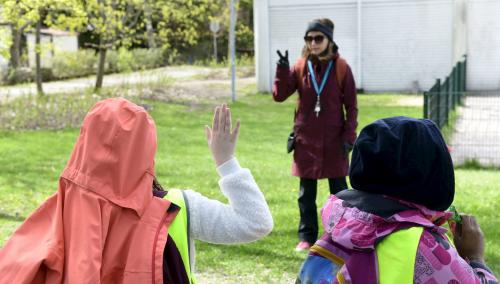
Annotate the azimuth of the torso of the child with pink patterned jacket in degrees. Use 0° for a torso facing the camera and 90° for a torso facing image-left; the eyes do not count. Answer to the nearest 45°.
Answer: approximately 225°

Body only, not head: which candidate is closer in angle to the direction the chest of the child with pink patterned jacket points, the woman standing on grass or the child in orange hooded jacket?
the woman standing on grass

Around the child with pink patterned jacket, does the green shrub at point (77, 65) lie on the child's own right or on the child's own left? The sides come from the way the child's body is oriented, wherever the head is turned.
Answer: on the child's own left

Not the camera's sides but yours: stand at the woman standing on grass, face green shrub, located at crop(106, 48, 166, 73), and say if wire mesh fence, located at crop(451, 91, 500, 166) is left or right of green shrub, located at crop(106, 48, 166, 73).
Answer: right

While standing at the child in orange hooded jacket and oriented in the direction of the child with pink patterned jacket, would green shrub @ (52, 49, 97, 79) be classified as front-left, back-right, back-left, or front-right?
back-left

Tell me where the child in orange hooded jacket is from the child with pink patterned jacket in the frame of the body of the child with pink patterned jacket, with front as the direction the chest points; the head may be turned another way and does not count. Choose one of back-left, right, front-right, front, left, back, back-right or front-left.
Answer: back-left

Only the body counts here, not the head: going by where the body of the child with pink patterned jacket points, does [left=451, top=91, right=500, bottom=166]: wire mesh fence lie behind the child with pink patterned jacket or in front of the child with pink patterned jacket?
in front

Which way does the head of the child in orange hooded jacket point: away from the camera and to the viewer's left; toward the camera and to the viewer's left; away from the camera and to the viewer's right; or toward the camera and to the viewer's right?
away from the camera and to the viewer's right

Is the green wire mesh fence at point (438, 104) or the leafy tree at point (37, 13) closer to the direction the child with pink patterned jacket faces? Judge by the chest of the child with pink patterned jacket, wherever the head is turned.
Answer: the green wire mesh fence

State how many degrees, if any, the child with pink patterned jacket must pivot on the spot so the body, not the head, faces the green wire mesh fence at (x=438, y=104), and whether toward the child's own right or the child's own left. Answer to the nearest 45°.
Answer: approximately 45° to the child's own left

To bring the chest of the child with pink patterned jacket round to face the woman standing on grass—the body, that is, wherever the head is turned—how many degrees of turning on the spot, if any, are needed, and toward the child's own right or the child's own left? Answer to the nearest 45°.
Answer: approximately 45° to the child's own left

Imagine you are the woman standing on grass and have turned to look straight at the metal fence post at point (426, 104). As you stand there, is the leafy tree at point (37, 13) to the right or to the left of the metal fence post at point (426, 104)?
left

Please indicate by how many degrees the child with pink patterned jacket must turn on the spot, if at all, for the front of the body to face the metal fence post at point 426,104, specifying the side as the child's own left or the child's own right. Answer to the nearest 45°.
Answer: approximately 45° to the child's own left
